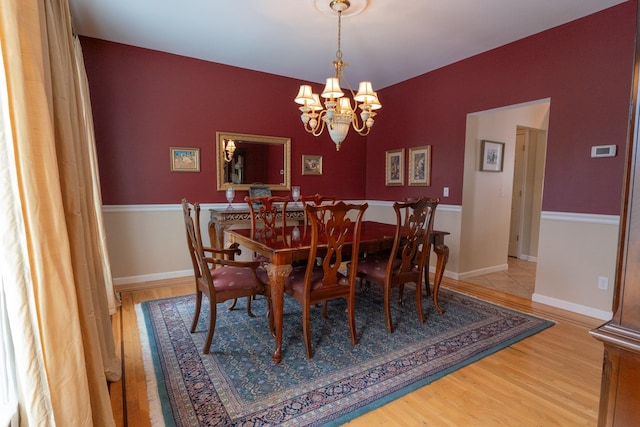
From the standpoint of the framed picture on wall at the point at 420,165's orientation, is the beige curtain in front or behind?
in front

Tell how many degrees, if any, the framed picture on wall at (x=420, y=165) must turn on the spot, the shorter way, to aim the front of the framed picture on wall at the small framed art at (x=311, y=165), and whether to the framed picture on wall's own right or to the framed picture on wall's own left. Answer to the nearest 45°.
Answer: approximately 45° to the framed picture on wall's own right

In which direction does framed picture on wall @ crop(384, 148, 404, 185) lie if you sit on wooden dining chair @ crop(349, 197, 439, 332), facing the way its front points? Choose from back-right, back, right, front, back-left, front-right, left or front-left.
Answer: front-right

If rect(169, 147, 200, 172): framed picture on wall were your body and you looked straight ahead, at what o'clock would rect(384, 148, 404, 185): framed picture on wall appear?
rect(384, 148, 404, 185): framed picture on wall is roughly at 9 o'clock from rect(169, 147, 200, 172): framed picture on wall.

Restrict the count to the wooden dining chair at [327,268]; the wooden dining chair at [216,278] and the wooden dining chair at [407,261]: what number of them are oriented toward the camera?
0

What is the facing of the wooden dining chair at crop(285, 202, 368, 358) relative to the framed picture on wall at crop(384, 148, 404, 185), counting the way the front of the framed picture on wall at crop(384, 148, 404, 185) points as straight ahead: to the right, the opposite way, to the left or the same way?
to the right

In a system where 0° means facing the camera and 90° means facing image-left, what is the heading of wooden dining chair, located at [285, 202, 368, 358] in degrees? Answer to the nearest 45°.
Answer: approximately 135°

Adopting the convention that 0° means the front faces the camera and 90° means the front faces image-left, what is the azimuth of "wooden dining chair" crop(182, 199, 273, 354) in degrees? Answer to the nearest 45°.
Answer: approximately 225°

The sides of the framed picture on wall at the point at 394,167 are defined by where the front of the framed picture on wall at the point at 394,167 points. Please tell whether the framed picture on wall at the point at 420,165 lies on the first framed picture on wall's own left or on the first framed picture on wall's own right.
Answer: on the first framed picture on wall's own left

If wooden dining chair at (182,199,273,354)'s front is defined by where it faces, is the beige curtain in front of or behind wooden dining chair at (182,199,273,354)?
behind

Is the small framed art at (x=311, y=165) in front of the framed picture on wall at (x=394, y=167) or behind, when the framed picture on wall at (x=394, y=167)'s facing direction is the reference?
in front

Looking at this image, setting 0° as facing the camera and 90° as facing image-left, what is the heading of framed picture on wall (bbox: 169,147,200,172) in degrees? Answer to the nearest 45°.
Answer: approximately 0°

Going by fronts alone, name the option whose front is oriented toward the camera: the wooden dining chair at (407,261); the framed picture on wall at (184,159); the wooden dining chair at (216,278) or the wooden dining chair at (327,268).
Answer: the framed picture on wall

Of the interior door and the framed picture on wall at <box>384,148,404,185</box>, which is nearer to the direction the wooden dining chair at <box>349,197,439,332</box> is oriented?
the framed picture on wall

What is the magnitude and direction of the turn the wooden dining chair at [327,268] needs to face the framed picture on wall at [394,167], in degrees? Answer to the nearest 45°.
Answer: approximately 45° to its right

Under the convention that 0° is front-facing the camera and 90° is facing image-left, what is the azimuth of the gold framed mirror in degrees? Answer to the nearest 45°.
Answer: approximately 315°

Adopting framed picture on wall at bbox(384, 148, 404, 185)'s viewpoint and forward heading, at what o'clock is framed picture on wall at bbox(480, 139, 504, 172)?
framed picture on wall at bbox(480, 139, 504, 172) is roughly at 8 o'clock from framed picture on wall at bbox(384, 148, 404, 185).
